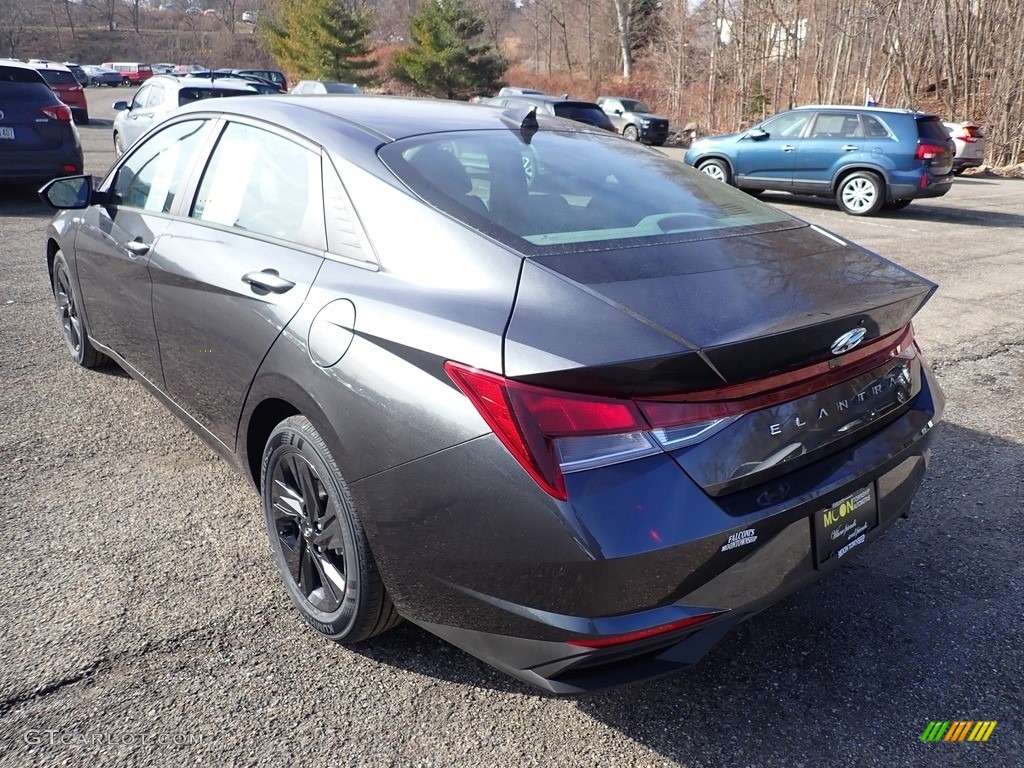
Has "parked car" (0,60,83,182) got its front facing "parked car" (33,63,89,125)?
yes

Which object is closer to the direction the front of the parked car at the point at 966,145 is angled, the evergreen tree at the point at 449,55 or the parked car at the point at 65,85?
the evergreen tree

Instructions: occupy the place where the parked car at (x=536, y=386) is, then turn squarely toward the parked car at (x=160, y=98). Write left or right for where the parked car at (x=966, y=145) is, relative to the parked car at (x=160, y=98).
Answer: right

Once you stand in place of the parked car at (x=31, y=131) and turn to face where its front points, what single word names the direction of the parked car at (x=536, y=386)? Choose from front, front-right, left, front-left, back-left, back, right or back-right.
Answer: back

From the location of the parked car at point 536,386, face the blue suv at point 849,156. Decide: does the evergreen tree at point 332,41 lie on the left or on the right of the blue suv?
left

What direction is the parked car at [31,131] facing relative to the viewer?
away from the camera

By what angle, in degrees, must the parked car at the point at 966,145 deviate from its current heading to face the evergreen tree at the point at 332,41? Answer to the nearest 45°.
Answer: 0° — it already faces it

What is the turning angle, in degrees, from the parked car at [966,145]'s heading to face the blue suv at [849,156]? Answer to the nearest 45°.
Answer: approximately 135° to its left

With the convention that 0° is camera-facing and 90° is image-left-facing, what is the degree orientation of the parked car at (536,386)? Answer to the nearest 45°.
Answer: approximately 135°
